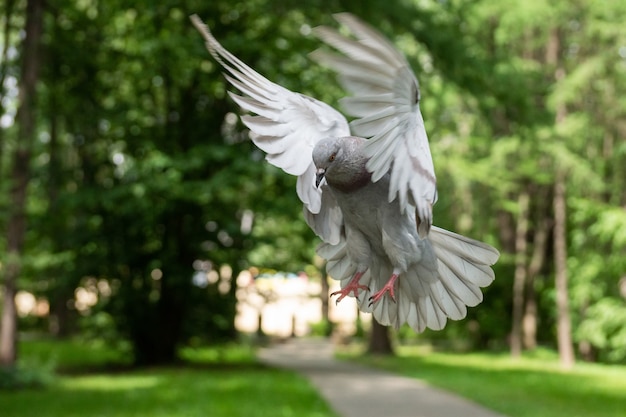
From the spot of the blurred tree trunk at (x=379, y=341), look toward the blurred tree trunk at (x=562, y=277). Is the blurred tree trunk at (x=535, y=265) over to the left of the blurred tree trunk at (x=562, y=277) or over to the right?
left

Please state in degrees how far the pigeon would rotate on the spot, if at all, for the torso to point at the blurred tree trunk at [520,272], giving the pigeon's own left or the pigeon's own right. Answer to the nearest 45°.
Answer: approximately 135° to the pigeon's own right

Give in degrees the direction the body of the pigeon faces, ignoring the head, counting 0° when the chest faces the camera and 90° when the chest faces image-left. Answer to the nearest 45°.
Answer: approximately 45°

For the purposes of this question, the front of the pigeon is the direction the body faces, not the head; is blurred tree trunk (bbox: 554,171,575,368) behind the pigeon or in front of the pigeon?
behind

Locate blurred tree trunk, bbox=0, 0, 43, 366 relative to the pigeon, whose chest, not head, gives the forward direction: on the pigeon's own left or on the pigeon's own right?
on the pigeon's own right

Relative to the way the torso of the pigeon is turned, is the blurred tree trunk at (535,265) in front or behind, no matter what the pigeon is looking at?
behind

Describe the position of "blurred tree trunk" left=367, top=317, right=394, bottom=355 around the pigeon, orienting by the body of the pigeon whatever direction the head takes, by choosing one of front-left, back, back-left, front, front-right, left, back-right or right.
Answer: back-right
